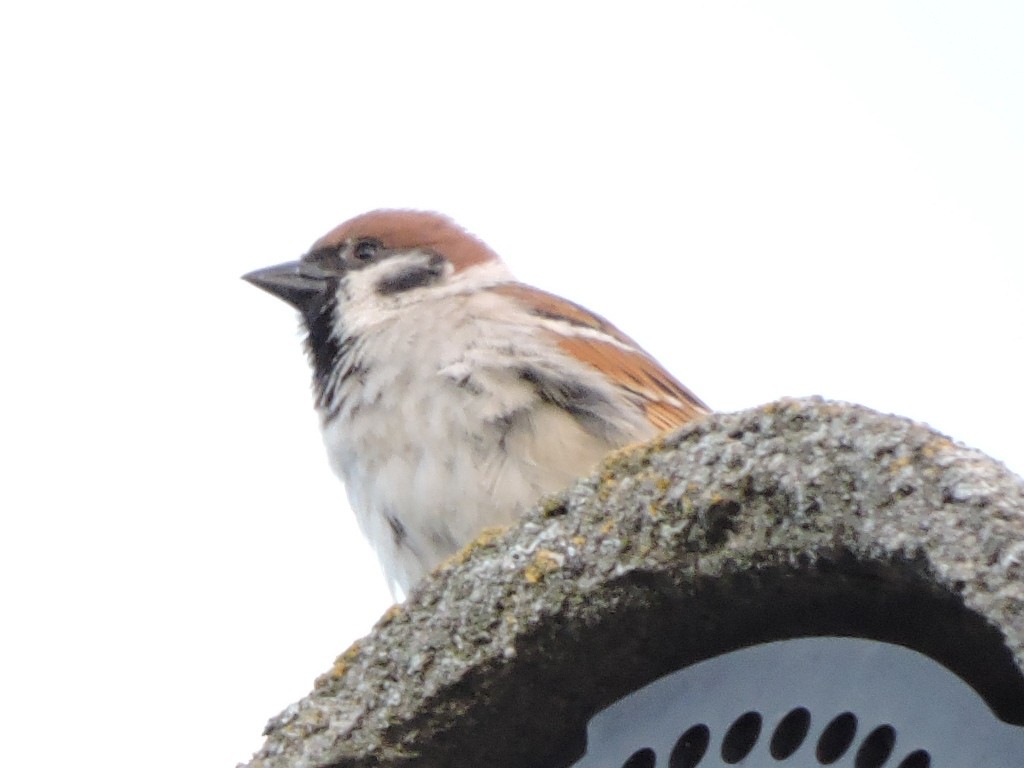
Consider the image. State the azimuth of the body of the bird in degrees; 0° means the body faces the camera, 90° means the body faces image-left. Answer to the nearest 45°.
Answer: approximately 90°

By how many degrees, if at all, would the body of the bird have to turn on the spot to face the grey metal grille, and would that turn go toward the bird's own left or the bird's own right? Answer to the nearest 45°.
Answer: approximately 90° to the bird's own left
